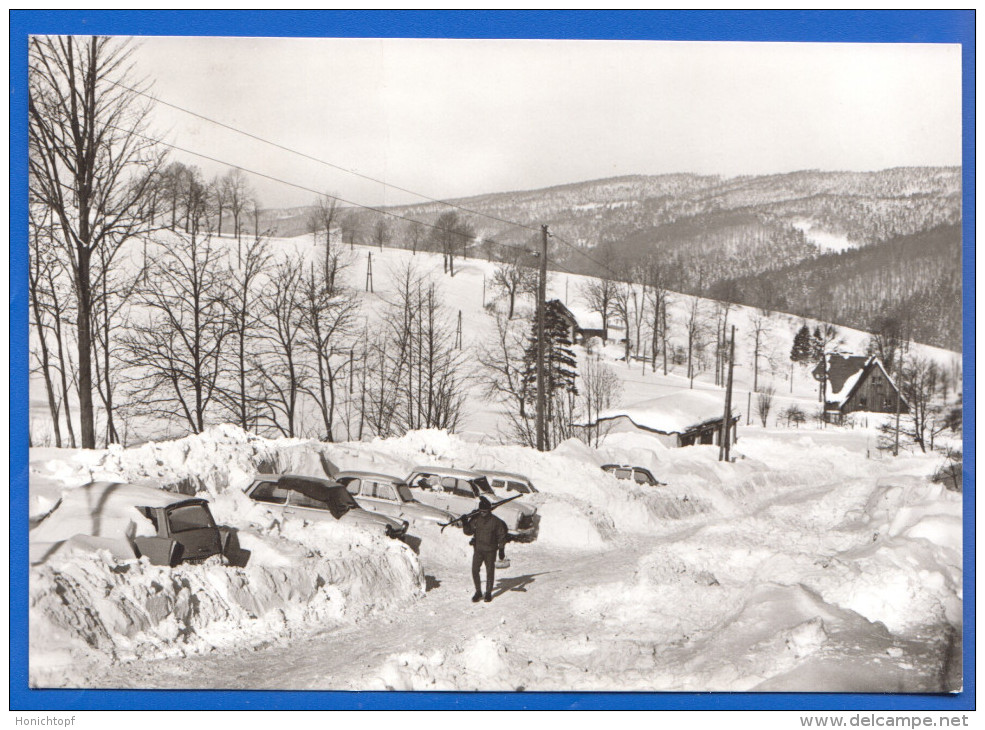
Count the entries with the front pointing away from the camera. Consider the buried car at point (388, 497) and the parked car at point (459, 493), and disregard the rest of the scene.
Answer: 0
